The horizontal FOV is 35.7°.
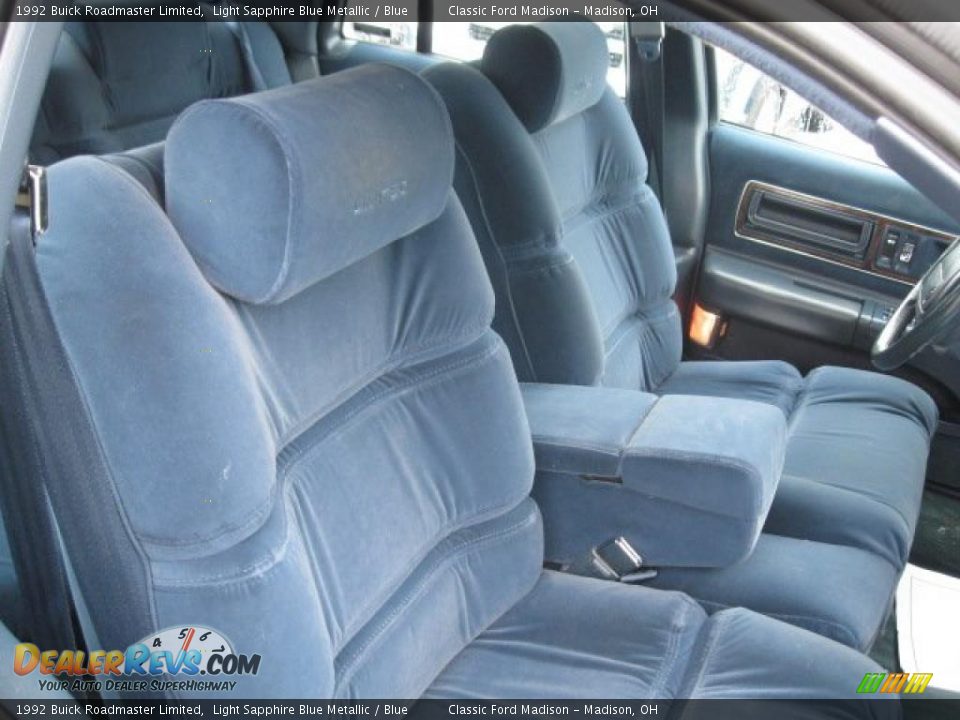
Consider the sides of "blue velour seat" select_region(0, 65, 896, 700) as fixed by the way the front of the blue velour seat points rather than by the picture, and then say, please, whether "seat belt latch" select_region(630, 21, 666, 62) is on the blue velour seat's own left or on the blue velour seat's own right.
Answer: on the blue velour seat's own left

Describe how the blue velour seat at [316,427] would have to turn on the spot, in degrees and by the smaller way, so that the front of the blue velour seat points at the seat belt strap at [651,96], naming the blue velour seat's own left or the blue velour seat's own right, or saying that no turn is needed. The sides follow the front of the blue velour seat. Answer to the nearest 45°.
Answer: approximately 135° to the blue velour seat's own left

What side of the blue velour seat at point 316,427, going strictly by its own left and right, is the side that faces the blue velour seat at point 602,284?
left

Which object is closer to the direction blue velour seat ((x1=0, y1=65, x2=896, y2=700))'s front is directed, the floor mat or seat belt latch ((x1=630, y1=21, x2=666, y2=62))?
the floor mat

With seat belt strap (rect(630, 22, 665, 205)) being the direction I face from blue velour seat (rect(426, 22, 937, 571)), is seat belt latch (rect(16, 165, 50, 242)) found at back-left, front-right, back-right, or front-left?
back-left

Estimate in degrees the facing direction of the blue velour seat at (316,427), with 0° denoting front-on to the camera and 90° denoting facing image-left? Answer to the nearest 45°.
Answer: approximately 315°
